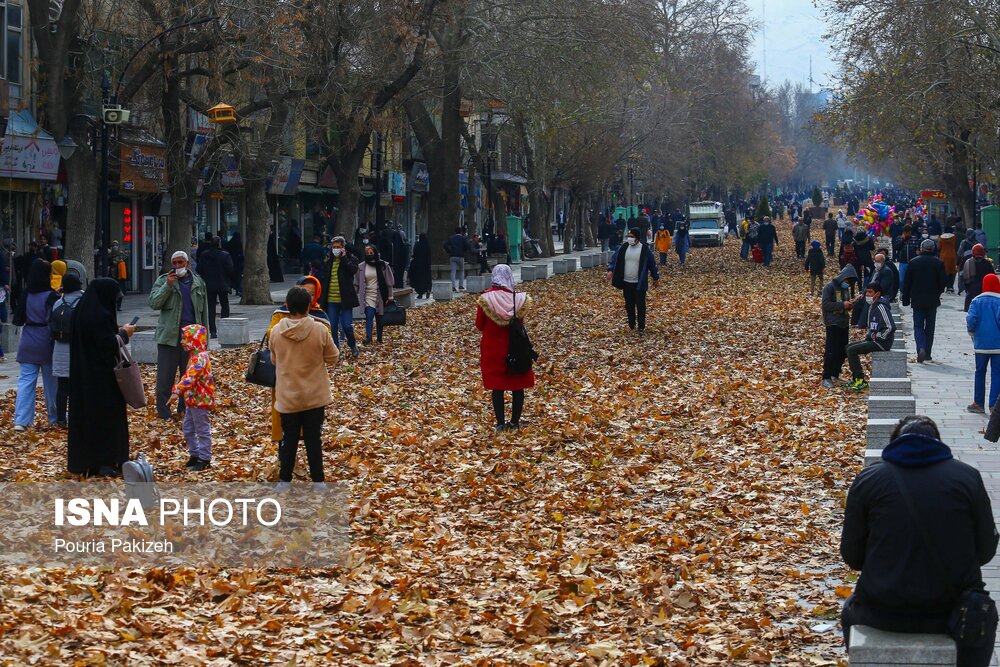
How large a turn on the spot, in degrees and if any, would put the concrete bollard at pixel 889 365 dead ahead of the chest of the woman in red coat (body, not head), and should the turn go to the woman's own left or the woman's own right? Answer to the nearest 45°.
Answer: approximately 45° to the woman's own right

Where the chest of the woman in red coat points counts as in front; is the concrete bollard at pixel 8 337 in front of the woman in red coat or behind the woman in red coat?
in front

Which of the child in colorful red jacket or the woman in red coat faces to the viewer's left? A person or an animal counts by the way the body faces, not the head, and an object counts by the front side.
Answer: the child in colorful red jacket

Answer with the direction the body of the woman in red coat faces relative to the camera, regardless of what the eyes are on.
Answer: away from the camera

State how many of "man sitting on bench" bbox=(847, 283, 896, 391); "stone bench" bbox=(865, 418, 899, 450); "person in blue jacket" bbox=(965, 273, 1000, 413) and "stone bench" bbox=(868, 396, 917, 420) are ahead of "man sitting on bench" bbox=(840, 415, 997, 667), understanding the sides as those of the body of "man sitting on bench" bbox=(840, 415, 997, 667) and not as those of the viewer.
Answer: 4

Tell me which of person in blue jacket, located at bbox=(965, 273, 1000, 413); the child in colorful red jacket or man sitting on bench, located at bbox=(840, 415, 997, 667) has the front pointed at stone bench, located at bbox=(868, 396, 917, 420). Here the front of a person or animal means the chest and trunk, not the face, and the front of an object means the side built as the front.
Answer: the man sitting on bench

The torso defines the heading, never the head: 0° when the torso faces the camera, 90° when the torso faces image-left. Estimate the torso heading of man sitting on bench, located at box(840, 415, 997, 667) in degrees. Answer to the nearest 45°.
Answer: approximately 180°

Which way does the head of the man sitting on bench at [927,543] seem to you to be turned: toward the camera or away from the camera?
away from the camera

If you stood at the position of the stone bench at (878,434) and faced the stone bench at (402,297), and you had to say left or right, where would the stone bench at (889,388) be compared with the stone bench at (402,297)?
right

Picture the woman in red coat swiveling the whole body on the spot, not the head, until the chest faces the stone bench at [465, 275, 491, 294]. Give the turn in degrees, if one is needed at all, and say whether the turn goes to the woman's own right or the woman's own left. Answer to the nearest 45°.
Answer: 0° — they already face it

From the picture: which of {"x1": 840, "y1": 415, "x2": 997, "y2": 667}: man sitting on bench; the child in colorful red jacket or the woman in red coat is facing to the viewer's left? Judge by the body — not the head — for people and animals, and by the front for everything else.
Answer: the child in colorful red jacket

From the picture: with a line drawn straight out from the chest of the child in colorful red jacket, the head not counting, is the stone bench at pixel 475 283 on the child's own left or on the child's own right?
on the child's own right

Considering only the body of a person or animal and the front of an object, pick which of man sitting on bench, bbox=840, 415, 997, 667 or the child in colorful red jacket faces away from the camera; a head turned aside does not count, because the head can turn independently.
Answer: the man sitting on bench

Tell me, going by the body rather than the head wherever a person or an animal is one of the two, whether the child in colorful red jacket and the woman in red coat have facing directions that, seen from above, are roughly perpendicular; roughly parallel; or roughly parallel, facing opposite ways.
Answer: roughly perpendicular

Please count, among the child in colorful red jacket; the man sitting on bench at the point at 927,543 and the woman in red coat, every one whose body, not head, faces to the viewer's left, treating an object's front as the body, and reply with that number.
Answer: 1

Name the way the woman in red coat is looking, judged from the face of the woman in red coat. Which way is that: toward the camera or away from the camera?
away from the camera
